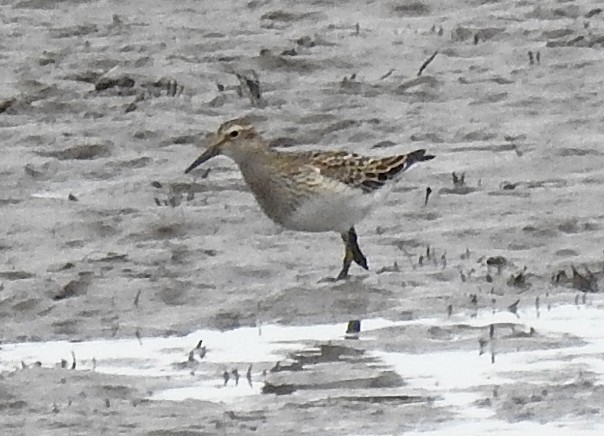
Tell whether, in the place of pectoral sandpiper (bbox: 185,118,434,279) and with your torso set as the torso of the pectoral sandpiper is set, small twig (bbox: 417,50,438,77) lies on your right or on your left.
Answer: on your right

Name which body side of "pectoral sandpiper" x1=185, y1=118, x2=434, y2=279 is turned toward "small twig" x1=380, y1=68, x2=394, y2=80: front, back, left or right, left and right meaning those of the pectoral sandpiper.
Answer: right

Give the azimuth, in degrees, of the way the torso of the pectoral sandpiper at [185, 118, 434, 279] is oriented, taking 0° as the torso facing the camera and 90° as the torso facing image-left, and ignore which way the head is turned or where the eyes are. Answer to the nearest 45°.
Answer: approximately 90°
